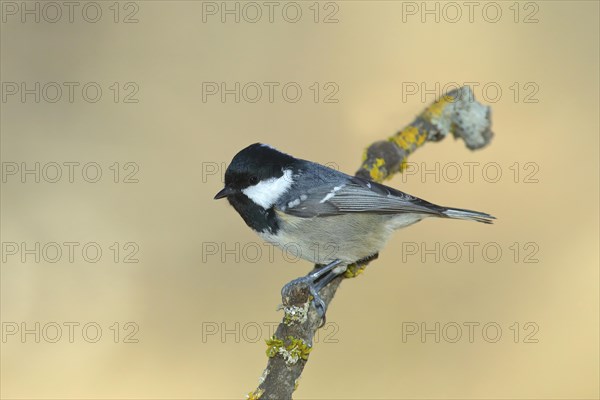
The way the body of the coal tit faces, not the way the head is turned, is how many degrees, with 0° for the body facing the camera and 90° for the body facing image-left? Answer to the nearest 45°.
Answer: approximately 90°
